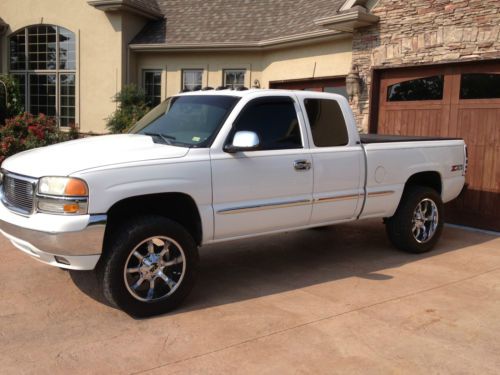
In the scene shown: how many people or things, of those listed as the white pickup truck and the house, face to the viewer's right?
0

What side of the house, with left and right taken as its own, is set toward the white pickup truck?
front

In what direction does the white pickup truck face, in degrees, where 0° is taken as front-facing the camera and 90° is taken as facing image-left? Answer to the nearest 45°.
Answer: approximately 45°
